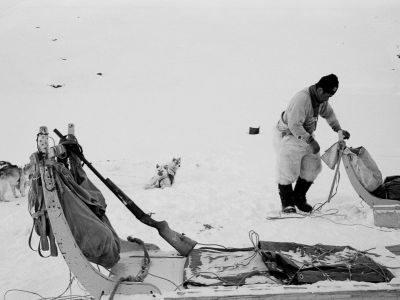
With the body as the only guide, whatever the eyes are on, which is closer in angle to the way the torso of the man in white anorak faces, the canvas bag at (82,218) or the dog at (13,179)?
the canvas bag

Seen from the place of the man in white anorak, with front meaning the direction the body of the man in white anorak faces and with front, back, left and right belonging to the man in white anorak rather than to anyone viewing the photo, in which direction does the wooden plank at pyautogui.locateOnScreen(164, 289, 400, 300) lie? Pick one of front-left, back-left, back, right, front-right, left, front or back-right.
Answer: front-right

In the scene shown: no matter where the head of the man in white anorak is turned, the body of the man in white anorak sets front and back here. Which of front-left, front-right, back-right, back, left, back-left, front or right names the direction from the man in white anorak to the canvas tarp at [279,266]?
front-right

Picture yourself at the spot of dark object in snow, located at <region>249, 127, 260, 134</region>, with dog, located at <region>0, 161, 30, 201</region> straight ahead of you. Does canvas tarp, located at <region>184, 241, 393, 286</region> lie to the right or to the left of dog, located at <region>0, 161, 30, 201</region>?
left

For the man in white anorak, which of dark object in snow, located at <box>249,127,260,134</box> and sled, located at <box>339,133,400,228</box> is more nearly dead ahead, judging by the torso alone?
the sled

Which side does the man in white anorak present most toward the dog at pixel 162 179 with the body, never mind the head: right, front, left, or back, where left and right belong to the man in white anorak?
back

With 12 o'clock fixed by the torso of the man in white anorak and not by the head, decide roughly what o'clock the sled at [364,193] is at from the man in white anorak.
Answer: The sled is roughly at 11 o'clock from the man in white anorak.

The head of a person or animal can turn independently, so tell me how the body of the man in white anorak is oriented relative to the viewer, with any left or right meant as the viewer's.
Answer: facing the viewer and to the right of the viewer

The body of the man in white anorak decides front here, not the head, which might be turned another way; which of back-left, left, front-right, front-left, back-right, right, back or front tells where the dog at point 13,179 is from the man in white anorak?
back-right
